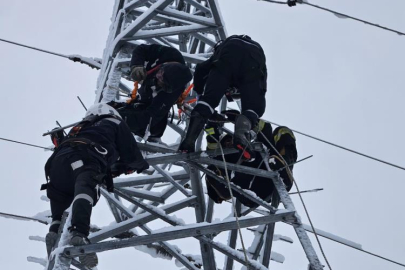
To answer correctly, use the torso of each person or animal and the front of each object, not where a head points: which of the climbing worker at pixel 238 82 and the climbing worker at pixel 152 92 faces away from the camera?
the climbing worker at pixel 238 82

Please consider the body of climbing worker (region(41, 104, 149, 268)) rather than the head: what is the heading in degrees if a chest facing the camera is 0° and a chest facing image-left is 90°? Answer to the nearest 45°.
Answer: approximately 225°

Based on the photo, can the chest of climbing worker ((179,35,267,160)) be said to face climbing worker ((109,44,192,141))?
no

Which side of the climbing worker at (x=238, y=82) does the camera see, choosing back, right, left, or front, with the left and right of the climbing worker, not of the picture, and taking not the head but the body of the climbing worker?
back

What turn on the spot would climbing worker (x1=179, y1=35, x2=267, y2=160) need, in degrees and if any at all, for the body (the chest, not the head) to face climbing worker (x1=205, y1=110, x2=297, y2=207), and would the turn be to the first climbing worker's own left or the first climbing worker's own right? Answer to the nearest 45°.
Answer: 0° — they already face them
